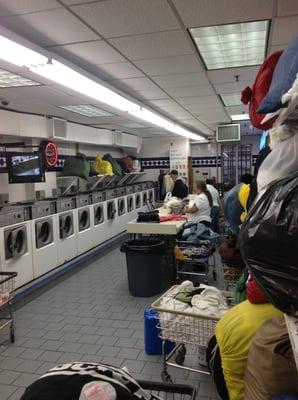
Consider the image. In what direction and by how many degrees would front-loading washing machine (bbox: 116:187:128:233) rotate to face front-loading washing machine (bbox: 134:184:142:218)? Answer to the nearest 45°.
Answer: approximately 135° to its left

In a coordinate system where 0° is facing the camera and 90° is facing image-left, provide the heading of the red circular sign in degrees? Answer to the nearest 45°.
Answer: approximately 315°

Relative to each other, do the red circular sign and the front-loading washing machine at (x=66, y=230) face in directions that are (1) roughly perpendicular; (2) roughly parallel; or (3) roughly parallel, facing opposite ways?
roughly parallel

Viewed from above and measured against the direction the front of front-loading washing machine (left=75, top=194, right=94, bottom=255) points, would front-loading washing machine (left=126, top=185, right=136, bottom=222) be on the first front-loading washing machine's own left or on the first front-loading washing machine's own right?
on the first front-loading washing machine's own left

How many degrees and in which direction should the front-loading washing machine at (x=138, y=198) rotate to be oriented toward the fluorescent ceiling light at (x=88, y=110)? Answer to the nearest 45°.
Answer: approximately 45° to its right

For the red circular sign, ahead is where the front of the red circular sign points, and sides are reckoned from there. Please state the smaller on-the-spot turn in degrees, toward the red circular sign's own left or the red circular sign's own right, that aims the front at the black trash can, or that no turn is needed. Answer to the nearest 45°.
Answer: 0° — it already faces it

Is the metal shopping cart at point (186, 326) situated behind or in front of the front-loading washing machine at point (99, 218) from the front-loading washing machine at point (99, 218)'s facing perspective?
in front

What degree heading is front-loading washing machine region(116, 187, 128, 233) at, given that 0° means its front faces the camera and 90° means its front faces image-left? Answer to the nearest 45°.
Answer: approximately 315°

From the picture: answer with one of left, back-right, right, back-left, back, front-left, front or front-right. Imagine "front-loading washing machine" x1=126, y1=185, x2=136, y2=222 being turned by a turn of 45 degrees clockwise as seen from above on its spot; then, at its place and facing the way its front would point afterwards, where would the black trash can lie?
front

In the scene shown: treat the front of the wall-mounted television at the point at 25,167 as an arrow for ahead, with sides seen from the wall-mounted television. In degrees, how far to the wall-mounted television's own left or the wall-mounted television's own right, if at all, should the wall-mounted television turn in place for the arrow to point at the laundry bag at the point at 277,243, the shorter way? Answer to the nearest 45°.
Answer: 0° — it already faces it

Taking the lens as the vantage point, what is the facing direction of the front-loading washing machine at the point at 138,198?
facing the viewer and to the right of the viewer

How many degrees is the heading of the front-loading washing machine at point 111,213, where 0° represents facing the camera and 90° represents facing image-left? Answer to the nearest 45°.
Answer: approximately 315°

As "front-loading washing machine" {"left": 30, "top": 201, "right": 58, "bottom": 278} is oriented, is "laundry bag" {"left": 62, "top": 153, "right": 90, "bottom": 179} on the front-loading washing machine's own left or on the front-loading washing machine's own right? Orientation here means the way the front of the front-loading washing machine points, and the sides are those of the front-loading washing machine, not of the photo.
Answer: on the front-loading washing machine's own left

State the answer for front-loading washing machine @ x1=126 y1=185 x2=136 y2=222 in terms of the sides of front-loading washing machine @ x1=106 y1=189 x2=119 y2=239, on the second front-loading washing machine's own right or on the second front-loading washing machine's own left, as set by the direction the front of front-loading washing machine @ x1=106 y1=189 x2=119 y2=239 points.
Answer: on the second front-loading washing machine's own left

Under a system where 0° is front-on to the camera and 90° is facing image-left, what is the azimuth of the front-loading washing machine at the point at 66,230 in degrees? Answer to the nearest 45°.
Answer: approximately 315°

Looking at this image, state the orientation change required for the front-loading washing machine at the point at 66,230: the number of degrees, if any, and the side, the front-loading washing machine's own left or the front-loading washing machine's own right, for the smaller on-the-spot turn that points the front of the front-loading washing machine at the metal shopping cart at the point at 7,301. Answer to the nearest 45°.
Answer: approximately 45° to the front-loading washing machine's own right
